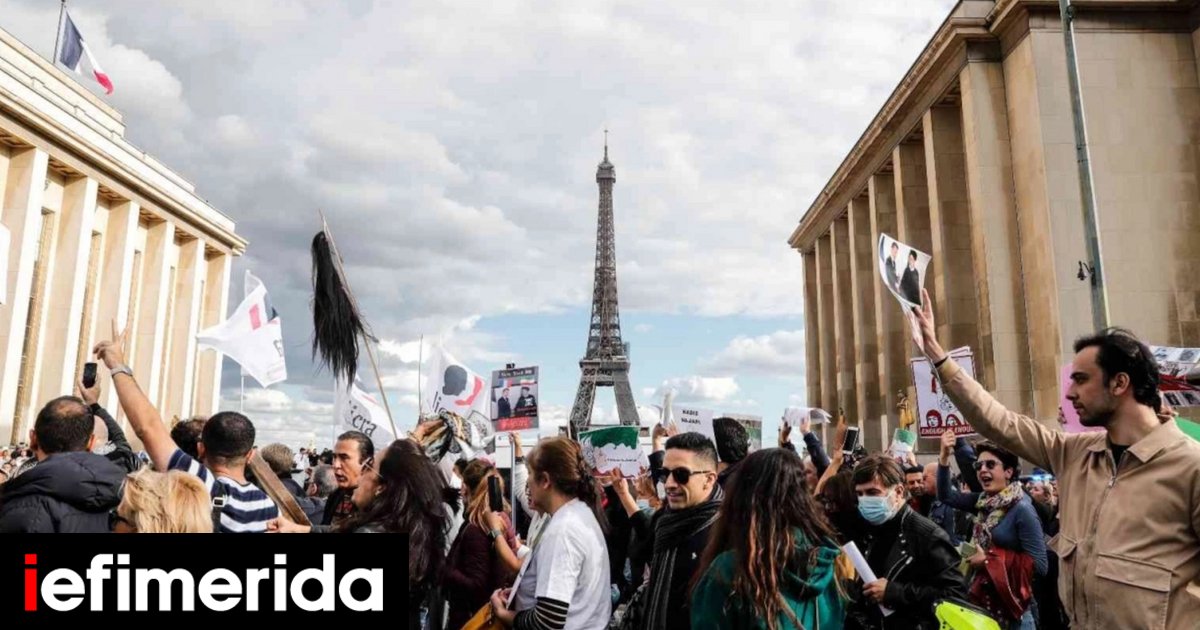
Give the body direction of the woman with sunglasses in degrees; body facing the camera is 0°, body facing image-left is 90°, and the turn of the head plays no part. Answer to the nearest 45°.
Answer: approximately 45°

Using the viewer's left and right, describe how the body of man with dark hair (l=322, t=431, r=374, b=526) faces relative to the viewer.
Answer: facing the viewer and to the left of the viewer

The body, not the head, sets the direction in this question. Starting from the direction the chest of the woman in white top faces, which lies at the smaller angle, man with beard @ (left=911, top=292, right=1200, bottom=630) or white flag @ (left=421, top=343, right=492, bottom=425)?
the white flag

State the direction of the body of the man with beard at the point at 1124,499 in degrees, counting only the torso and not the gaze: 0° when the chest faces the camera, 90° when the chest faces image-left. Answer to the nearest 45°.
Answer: approximately 45°

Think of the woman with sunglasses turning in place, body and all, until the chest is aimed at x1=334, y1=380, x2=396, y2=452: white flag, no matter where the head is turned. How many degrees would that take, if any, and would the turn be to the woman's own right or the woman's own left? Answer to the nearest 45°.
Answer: approximately 45° to the woman's own right

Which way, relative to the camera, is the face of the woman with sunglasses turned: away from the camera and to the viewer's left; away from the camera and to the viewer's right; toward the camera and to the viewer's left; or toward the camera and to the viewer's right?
toward the camera and to the viewer's left

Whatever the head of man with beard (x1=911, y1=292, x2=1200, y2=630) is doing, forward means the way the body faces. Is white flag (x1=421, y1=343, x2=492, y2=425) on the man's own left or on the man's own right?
on the man's own right

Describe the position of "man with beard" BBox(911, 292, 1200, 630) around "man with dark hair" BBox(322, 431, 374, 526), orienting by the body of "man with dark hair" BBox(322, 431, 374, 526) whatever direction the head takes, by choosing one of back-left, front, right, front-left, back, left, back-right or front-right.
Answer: left

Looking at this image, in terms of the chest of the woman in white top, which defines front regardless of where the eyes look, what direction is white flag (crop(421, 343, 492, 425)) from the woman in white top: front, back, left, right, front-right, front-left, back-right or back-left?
right

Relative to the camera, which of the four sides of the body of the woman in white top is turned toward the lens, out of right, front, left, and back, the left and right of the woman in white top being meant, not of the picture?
left

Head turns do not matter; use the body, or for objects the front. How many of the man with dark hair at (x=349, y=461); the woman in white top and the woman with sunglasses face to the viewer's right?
0
